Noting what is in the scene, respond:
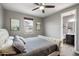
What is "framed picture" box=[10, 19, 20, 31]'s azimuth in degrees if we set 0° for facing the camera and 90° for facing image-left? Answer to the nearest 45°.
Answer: approximately 0°
